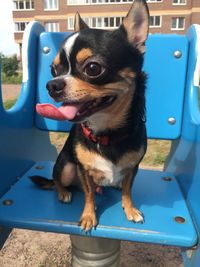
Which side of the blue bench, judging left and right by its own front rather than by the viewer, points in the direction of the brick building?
back

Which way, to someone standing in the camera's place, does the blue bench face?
facing the viewer
